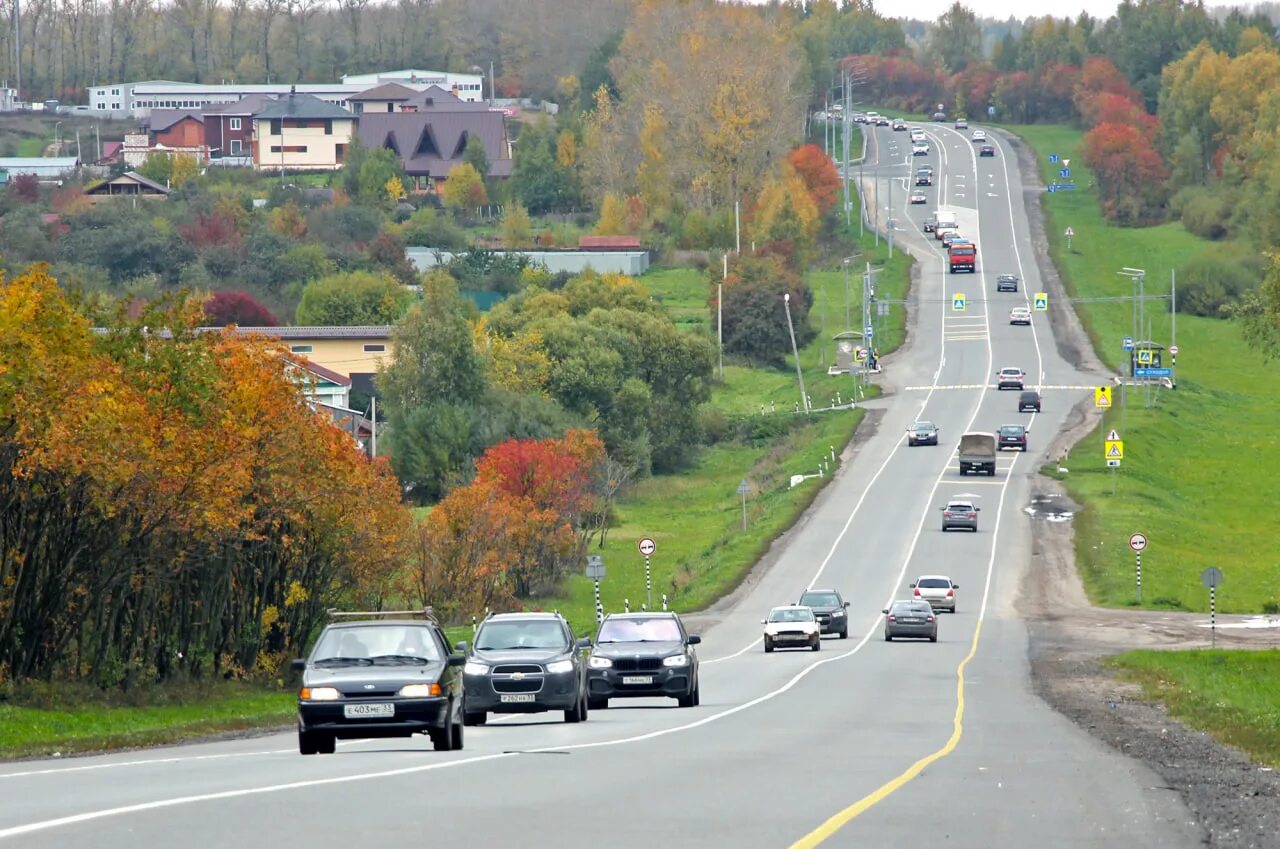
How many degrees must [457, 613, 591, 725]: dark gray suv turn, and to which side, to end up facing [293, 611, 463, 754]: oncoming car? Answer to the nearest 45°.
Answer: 0° — it already faces it

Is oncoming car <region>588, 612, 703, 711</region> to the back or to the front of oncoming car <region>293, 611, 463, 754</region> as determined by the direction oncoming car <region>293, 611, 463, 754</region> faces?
to the back

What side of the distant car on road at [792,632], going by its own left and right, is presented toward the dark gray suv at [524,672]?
front

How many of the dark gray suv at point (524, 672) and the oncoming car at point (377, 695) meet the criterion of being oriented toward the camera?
2

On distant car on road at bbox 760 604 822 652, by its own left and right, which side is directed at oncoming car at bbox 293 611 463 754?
front

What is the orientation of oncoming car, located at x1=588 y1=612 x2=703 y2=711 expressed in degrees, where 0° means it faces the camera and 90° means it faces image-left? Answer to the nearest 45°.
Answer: approximately 0°

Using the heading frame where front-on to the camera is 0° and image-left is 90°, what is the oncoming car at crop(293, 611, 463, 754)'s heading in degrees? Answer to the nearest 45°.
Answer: approximately 0°

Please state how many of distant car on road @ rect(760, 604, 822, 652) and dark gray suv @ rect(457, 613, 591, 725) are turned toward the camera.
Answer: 2

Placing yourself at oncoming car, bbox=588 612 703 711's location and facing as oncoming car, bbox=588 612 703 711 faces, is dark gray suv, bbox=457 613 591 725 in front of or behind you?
in front
